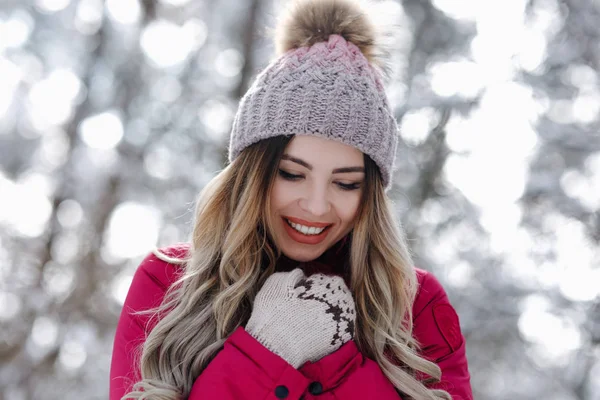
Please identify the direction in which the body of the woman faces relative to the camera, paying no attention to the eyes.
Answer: toward the camera

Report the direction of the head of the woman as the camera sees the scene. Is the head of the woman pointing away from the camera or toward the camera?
toward the camera
